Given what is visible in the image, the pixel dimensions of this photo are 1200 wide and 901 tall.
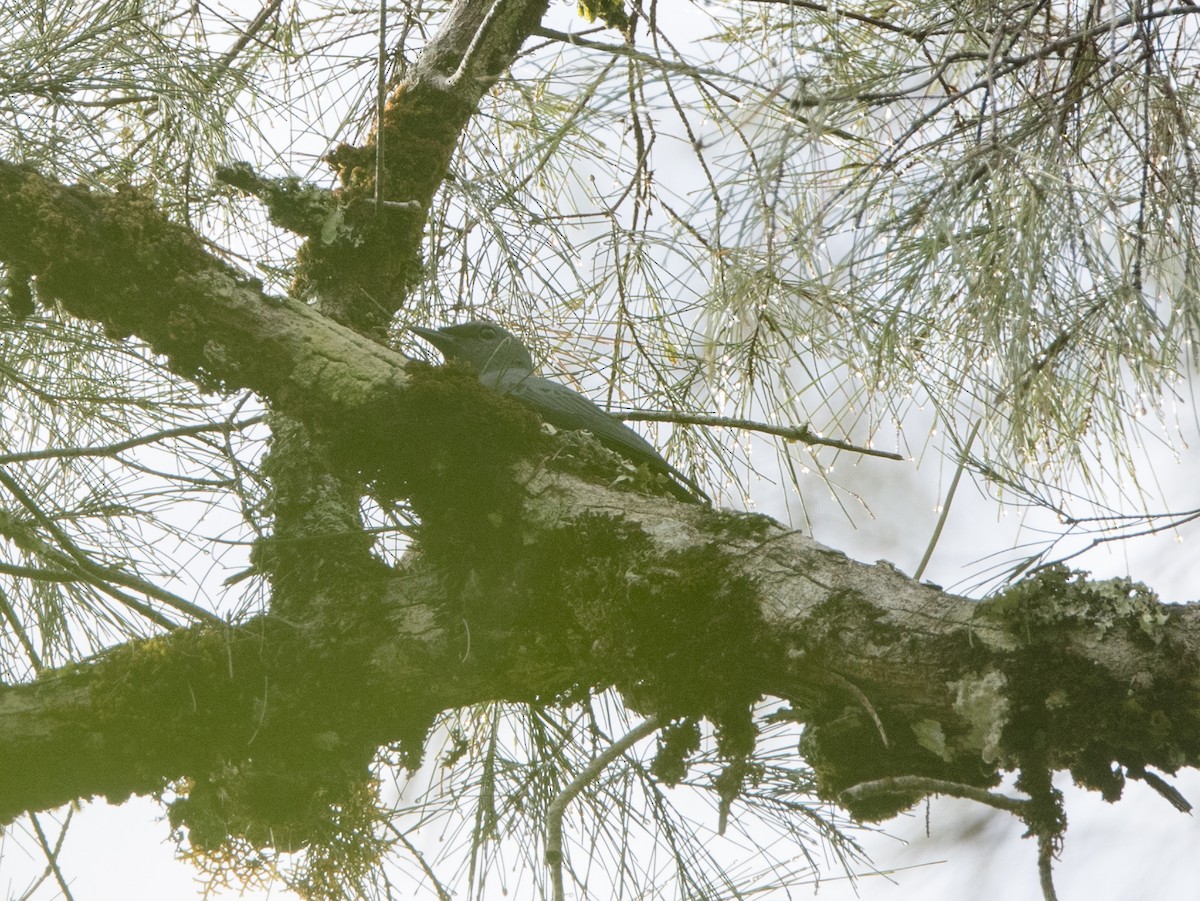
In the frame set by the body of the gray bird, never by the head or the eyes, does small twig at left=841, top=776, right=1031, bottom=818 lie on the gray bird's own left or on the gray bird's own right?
on the gray bird's own left

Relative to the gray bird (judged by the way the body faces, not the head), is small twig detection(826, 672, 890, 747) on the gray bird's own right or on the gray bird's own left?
on the gray bird's own left

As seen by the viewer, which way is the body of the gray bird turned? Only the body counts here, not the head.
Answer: to the viewer's left
